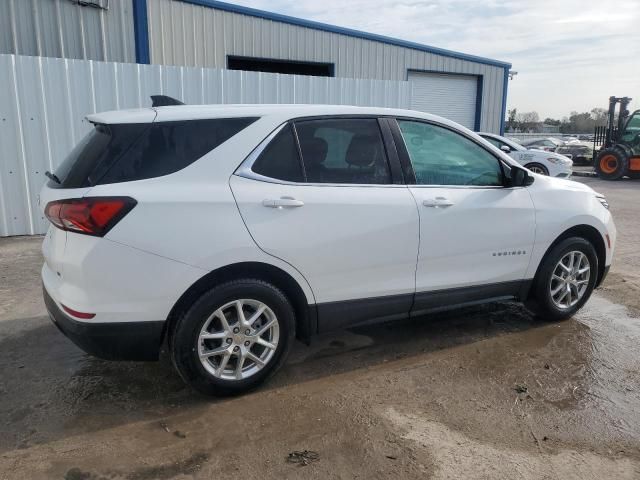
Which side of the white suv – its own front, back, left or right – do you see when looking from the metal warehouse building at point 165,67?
left

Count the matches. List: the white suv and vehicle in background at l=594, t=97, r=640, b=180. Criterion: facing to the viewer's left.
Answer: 1

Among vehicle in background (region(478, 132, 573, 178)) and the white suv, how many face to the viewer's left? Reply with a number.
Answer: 0

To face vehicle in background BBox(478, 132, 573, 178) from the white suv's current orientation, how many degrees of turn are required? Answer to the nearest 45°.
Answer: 0° — it already faces it

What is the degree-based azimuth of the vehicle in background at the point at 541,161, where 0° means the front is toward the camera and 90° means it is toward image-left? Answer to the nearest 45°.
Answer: approximately 315°

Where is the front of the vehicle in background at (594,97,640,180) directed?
to the viewer's left

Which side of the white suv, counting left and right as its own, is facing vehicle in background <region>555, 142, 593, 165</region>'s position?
front

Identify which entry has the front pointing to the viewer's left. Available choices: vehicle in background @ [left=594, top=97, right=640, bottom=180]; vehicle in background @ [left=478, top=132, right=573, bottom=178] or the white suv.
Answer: vehicle in background @ [left=594, top=97, right=640, bottom=180]

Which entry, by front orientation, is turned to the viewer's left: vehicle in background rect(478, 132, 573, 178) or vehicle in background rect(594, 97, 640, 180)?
vehicle in background rect(594, 97, 640, 180)

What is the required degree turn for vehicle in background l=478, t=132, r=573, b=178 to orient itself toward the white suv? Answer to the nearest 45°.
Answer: approximately 45° to its right

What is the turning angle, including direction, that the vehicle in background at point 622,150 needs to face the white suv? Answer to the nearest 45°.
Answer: approximately 90° to its left

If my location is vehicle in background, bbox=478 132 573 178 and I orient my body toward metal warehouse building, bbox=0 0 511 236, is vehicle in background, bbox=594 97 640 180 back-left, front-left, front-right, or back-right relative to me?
back-right

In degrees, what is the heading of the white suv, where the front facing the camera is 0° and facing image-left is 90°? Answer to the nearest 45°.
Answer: approximately 225°
